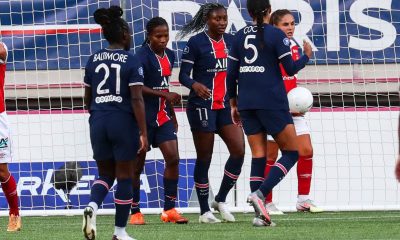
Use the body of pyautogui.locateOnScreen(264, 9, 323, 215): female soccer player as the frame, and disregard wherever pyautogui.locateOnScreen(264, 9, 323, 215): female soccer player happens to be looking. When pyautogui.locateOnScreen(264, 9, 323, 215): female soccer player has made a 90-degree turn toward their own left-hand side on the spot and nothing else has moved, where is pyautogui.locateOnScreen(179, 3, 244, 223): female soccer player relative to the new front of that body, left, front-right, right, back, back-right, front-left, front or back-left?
back

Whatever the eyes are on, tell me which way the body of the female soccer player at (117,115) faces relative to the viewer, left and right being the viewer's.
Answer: facing away from the viewer and to the right of the viewer

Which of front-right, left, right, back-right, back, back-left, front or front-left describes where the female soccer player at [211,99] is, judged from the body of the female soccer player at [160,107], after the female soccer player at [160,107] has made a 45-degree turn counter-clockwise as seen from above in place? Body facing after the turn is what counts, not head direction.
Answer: front

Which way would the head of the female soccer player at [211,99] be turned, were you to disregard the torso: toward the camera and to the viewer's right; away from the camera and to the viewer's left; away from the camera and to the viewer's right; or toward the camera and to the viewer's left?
toward the camera and to the viewer's right

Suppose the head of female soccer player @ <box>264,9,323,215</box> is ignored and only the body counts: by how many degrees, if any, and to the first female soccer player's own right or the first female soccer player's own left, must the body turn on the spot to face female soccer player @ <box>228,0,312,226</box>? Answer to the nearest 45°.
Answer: approximately 45° to the first female soccer player's own right

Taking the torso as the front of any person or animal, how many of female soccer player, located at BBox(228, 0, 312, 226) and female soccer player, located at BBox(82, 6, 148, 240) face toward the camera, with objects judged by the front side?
0

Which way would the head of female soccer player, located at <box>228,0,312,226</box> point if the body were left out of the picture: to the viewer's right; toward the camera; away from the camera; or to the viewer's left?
away from the camera
